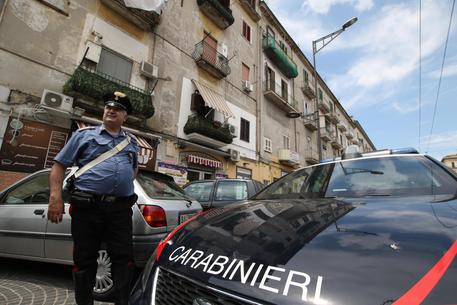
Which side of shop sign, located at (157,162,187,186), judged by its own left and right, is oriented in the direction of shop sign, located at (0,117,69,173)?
right

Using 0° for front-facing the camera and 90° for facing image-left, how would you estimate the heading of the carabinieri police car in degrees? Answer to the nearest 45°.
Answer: approximately 45°

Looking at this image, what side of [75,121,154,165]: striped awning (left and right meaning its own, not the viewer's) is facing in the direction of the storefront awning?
left

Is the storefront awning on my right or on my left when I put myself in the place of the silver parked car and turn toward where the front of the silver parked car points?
on my right

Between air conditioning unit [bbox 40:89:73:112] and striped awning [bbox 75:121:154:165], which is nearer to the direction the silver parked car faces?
the air conditioning unit

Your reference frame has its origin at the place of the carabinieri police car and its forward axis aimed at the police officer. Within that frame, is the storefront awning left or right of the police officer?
right

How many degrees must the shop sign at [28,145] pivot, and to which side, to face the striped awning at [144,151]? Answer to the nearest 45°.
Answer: approximately 45° to its left

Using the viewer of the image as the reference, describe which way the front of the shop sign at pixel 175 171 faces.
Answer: facing the viewer and to the right of the viewer

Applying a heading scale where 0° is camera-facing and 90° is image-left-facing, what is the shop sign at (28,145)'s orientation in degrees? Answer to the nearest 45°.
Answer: approximately 315°
